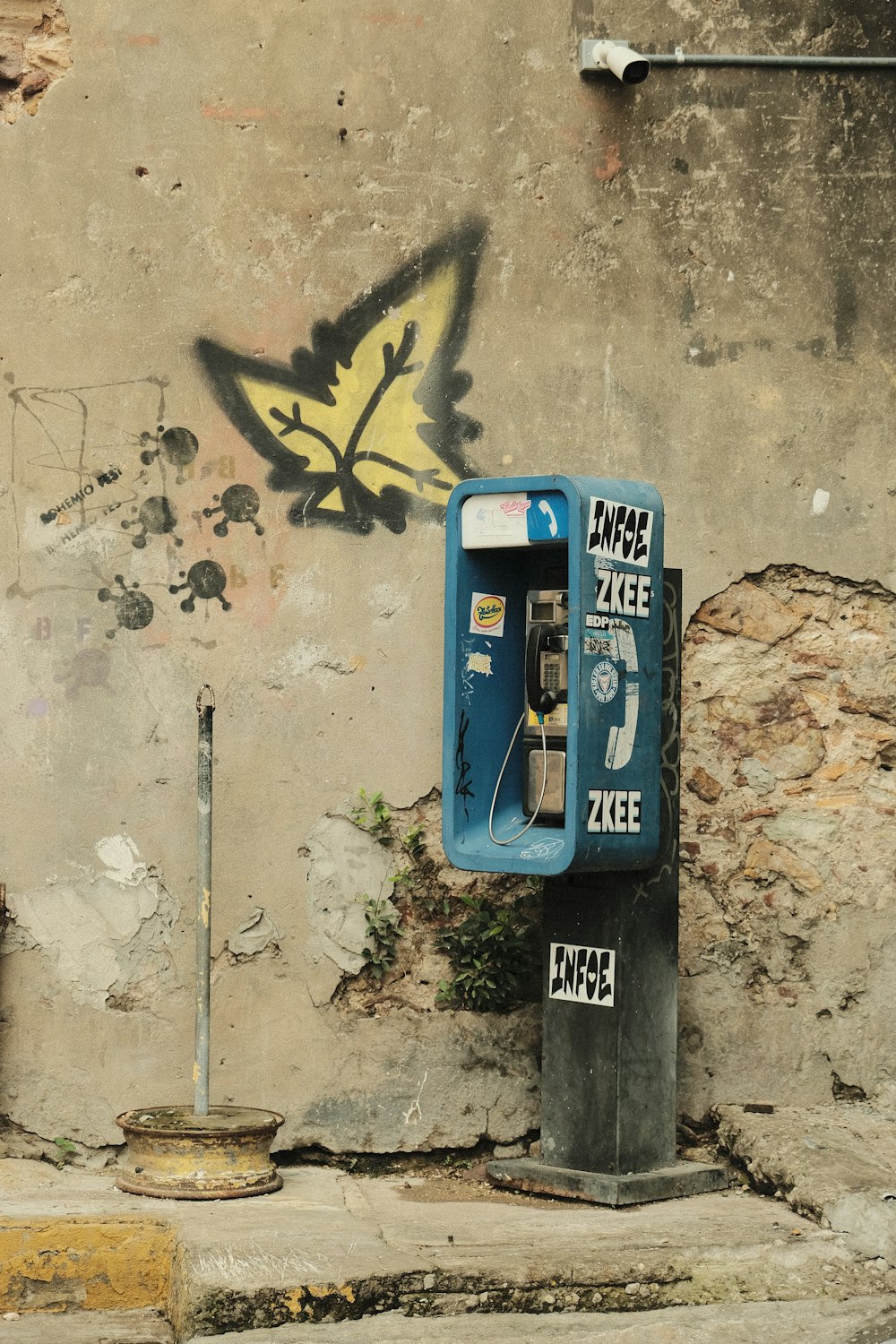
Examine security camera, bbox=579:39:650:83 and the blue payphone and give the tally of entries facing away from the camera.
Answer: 0

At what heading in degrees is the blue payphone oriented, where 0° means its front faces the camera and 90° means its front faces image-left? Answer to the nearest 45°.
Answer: approximately 45°

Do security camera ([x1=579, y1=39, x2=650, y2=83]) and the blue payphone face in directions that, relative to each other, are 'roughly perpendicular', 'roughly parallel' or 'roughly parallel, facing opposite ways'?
roughly perpendicular
